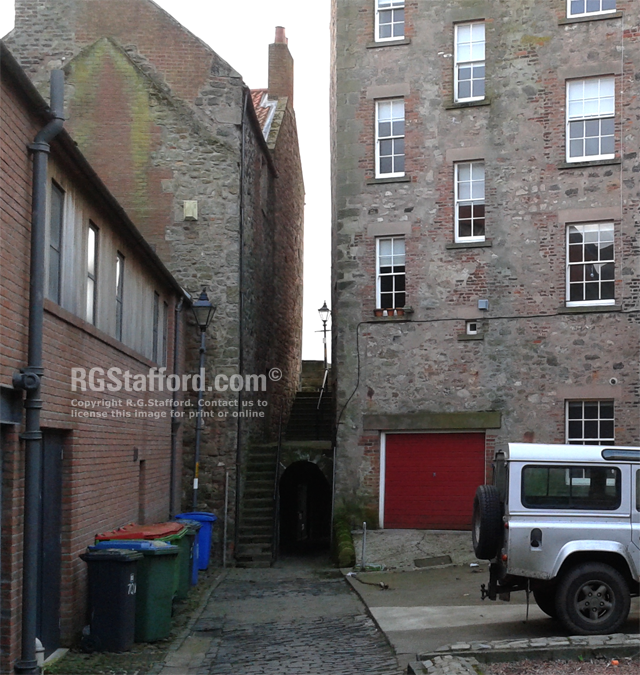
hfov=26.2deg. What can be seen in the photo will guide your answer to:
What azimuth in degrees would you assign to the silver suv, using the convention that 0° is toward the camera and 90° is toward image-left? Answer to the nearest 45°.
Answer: approximately 270°

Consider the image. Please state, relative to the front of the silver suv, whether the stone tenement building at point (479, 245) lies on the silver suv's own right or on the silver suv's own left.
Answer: on the silver suv's own left

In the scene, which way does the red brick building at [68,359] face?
to the viewer's right

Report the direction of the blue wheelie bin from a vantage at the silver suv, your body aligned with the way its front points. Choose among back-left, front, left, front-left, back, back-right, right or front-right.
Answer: back-left

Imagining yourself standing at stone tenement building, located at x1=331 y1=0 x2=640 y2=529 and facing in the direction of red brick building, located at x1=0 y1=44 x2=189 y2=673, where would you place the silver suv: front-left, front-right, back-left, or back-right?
front-left

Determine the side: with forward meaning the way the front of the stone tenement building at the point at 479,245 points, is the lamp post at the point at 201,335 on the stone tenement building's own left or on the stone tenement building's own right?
on the stone tenement building's own right

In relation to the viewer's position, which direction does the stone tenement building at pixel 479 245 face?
facing the viewer

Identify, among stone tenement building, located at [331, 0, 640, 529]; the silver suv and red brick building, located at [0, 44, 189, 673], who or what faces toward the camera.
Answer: the stone tenement building

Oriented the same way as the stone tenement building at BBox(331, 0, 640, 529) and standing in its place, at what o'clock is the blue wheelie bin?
The blue wheelie bin is roughly at 2 o'clock from the stone tenement building.

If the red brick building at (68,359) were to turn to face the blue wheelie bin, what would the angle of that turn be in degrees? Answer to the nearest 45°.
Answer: approximately 90° to its left
